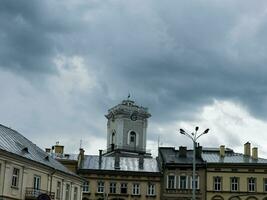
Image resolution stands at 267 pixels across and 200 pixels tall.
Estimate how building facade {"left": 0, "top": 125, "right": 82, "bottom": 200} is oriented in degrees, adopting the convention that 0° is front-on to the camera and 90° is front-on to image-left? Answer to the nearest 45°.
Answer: approximately 315°
